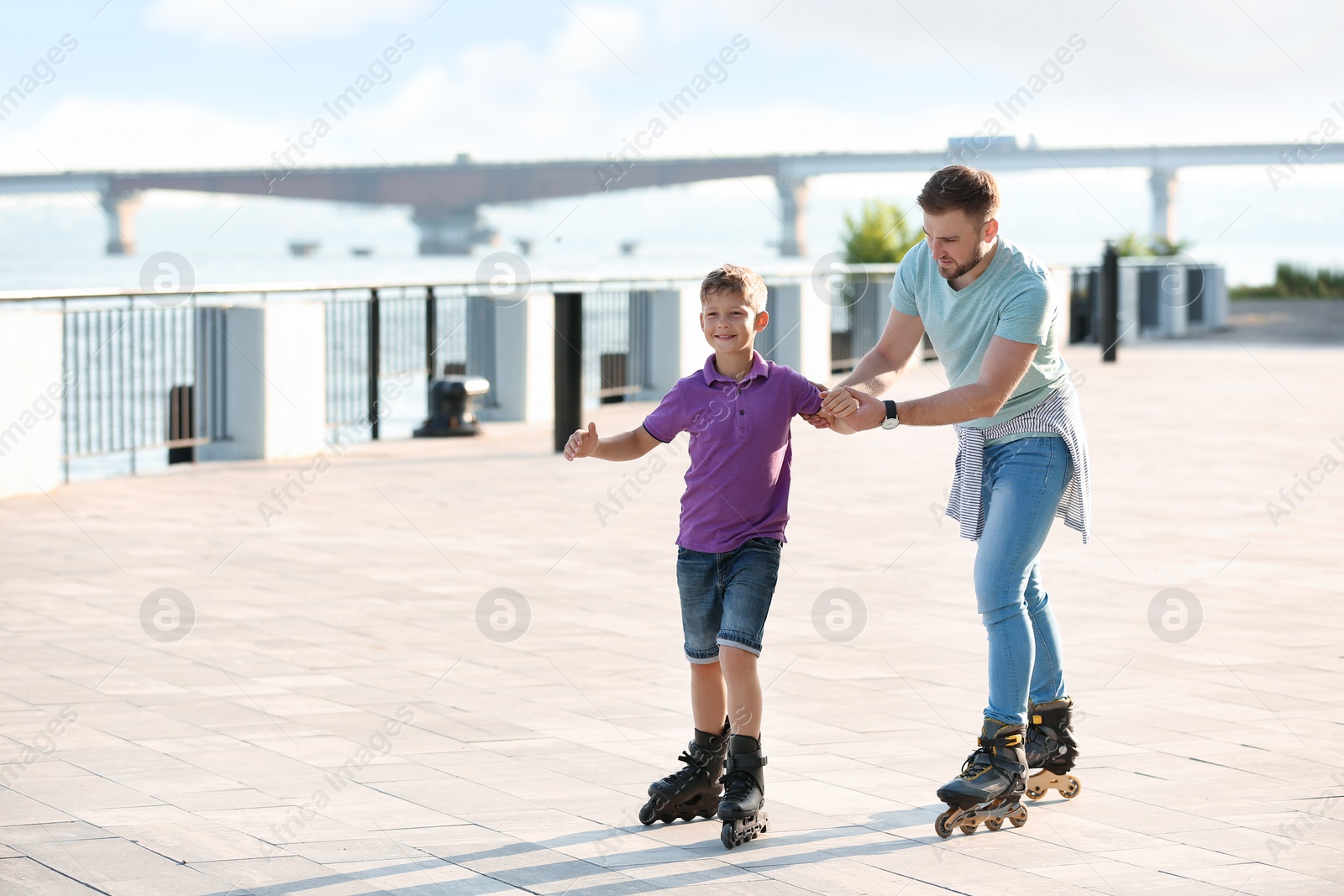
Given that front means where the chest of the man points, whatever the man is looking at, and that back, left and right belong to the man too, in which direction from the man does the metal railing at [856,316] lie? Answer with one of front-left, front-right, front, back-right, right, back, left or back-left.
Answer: back-right

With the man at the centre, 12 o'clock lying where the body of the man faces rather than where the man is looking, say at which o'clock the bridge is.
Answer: The bridge is roughly at 4 o'clock from the man.

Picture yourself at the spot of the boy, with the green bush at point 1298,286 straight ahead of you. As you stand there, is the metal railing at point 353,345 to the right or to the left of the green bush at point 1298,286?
left

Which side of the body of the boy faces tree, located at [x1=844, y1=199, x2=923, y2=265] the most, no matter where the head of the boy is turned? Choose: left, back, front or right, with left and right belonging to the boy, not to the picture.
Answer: back

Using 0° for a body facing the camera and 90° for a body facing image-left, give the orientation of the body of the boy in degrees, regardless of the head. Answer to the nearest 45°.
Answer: approximately 0°

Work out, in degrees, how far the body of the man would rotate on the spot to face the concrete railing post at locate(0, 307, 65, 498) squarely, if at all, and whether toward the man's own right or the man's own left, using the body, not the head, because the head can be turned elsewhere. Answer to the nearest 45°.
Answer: approximately 90° to the man's own right

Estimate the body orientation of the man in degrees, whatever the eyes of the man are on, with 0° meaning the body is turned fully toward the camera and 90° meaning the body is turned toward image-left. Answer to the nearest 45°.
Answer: approximately 45°

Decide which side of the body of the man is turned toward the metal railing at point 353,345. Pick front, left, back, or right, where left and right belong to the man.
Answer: right

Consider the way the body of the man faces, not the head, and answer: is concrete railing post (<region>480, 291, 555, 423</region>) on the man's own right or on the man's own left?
on the man's own right

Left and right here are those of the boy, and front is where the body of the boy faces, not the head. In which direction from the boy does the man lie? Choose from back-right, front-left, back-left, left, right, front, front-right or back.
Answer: left
